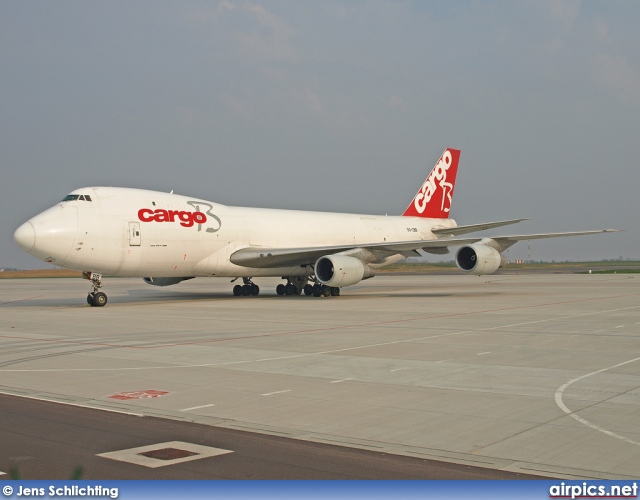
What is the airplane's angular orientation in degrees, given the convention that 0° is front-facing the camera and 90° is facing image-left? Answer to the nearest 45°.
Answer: approximately 45°
